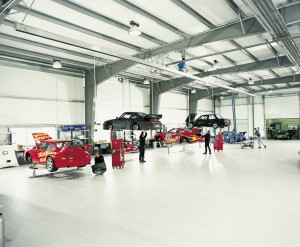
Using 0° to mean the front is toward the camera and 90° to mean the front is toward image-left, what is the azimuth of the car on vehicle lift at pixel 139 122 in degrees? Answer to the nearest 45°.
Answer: approximately 135°

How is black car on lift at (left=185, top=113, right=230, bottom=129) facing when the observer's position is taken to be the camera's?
facing away from the viewer and to the left of the viewer

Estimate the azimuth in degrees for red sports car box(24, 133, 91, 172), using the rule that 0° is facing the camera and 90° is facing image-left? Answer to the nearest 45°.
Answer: approximately 135°

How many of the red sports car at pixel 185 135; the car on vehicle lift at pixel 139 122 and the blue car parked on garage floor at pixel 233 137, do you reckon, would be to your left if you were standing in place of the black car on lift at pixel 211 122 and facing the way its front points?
2

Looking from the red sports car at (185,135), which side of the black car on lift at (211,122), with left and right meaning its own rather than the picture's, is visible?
left
